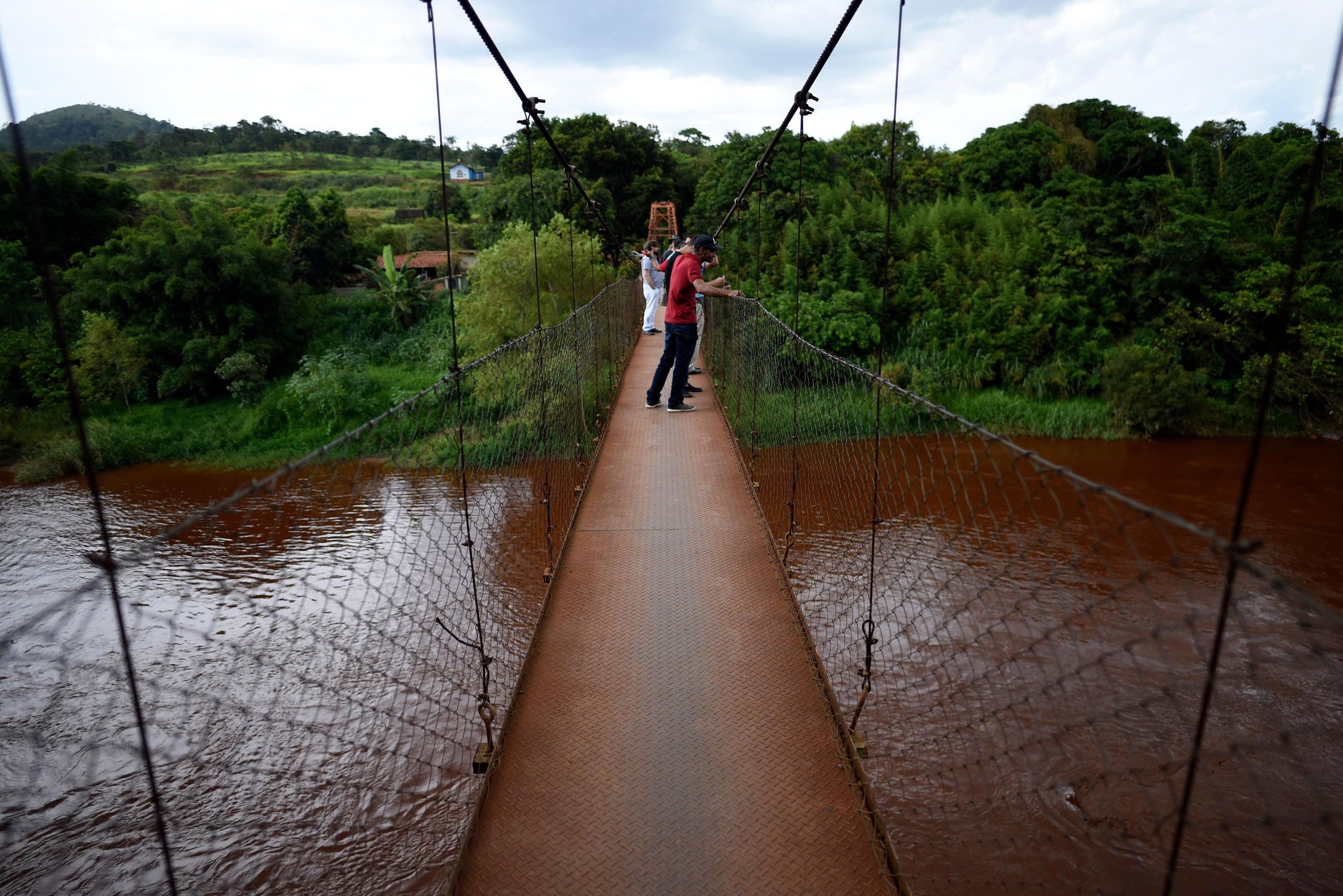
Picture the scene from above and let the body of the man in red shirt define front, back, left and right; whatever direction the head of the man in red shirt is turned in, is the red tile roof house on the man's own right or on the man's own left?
on the man's own left

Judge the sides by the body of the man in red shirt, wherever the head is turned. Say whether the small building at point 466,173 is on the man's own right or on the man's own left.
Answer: on the man's own left

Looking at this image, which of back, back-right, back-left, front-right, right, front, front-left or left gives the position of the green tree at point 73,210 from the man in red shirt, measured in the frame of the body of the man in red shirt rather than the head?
back-left

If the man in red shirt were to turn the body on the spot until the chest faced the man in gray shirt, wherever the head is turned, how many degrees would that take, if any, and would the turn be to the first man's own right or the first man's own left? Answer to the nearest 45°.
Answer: approximately 90° to the first man's own left

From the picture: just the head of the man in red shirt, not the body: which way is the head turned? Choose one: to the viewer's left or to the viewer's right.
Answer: to the viewer's right

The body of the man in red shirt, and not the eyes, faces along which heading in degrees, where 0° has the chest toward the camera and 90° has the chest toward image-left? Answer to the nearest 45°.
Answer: approximately 270°

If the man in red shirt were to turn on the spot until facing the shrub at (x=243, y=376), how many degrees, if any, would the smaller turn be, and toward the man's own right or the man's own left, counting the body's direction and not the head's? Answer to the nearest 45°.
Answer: approximately 135° to the man's own left
